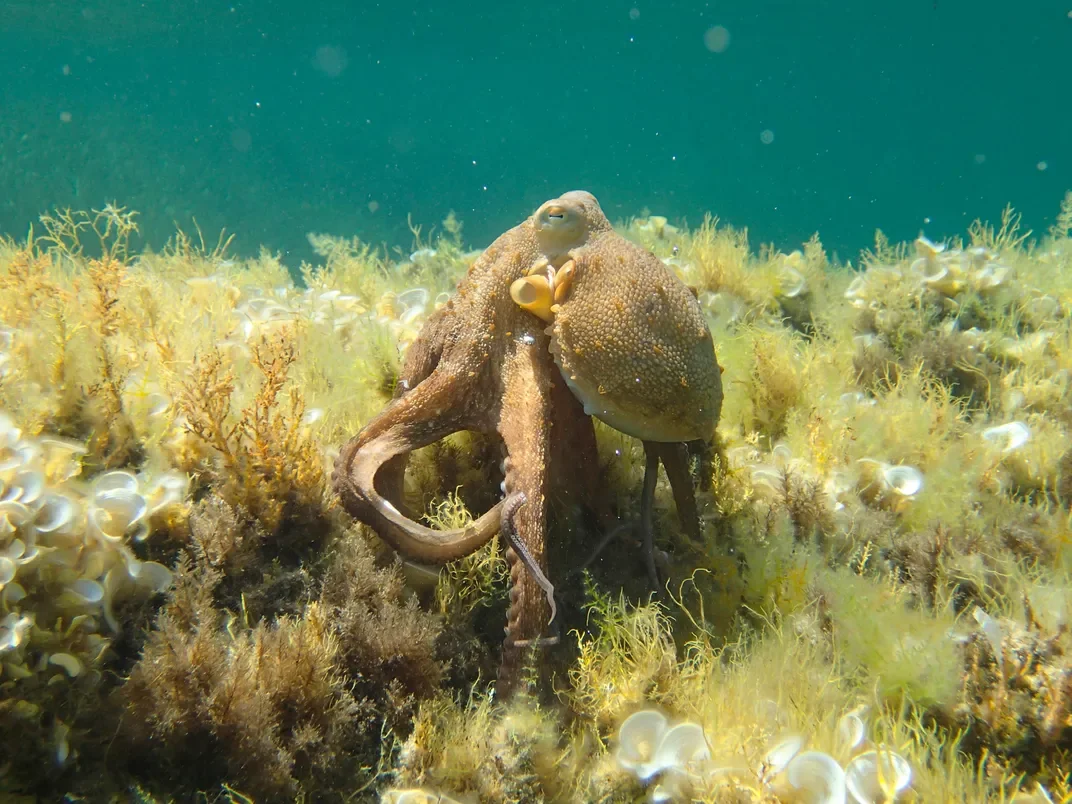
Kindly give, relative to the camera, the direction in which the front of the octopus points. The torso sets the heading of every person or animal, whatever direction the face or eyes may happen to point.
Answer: facing to the left of the viewer
